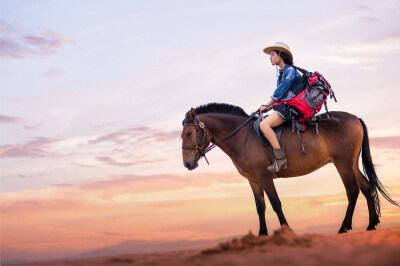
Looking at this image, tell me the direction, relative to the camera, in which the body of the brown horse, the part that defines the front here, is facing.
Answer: to the viewer's left
